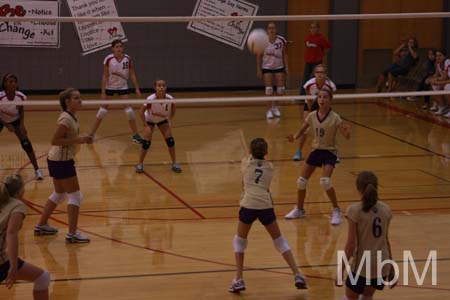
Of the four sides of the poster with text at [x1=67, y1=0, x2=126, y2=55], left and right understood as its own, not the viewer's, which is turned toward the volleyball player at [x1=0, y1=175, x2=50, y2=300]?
front

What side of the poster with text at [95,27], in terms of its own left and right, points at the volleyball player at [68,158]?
front

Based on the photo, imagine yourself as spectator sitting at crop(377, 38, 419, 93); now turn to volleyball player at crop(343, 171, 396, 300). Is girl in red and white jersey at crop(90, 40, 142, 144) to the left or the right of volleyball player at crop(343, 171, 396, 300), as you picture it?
right

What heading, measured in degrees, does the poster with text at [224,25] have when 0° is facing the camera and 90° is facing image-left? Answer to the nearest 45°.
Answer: approximately 0°

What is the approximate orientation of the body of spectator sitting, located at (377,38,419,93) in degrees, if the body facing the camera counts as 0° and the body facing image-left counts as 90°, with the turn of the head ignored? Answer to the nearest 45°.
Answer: approximately 45°

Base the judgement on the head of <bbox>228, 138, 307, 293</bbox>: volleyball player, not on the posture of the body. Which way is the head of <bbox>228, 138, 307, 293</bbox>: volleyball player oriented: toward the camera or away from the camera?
away from the camera

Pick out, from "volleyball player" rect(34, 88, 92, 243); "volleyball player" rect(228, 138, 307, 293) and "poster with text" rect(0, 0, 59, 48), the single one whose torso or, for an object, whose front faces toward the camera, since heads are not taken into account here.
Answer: the poster with text

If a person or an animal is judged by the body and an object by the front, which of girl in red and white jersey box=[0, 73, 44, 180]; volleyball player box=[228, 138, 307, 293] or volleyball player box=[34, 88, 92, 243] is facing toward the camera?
the girl in red and white jersey

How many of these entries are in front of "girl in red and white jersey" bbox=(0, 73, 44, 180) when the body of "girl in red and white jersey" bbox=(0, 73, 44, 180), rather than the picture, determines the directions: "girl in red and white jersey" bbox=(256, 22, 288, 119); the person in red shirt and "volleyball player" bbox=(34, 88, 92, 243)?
1

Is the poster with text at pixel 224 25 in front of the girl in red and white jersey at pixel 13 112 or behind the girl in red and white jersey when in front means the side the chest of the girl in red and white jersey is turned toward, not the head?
behind

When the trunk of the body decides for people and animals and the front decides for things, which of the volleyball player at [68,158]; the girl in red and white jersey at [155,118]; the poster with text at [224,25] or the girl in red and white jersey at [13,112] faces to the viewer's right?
the volleyball player

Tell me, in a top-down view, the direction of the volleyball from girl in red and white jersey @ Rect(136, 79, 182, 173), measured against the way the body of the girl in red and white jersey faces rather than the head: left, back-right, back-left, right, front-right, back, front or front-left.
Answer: left

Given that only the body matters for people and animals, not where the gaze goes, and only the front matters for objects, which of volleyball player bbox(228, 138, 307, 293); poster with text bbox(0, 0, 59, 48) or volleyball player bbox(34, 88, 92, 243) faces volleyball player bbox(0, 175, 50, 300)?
the poster with text
